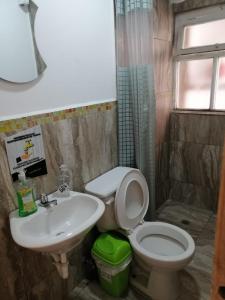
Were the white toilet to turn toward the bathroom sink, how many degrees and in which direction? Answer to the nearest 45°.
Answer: approximately 90° to its right

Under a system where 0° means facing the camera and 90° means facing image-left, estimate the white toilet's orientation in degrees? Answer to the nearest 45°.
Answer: approximately 315°

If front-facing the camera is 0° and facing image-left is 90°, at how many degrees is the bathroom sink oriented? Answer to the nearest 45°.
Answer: approximately 315°
